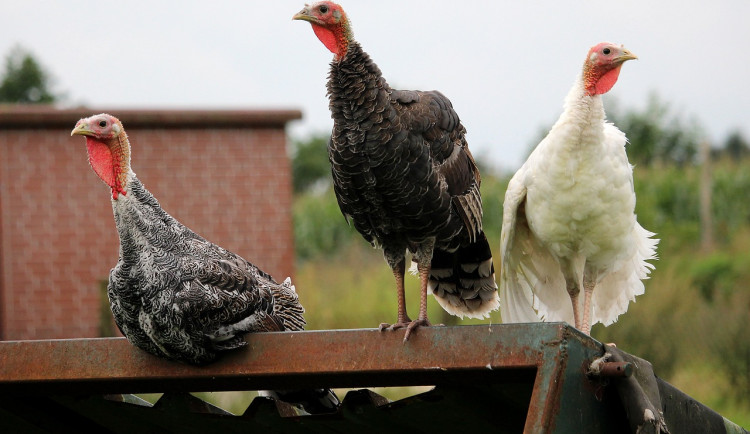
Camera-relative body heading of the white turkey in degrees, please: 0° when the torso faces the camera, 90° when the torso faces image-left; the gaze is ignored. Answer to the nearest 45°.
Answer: approximately 0°

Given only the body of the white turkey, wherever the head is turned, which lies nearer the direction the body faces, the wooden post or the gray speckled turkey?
the gray speckled turkey

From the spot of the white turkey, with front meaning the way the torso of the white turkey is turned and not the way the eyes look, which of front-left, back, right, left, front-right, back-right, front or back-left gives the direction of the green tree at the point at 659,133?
back

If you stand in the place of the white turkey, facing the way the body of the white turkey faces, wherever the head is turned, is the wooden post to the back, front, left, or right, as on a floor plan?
back

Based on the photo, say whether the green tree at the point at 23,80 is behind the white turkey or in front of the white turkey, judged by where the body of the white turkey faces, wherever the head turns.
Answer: behind

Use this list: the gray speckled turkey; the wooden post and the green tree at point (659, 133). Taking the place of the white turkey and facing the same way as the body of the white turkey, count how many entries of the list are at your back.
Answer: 2
